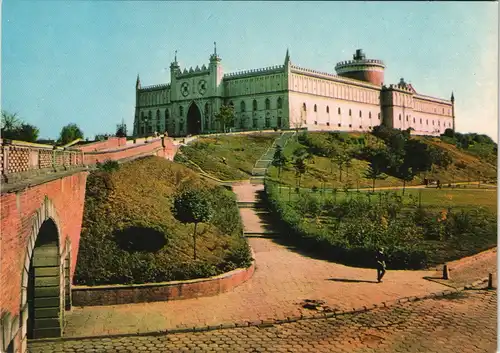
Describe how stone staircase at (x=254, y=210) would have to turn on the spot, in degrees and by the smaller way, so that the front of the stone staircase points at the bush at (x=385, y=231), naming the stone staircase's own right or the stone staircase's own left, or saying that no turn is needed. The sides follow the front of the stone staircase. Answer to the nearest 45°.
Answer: approximately 45° to the stone staircase's own left

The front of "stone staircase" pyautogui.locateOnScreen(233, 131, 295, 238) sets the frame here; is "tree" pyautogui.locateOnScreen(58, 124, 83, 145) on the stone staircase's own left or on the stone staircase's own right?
on the stone staircase's own right

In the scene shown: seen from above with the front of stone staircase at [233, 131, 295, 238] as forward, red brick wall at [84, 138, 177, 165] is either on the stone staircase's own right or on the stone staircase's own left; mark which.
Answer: on the stone staircase's own right

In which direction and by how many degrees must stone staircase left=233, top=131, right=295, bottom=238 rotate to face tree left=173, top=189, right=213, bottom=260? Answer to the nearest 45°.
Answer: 0° — it already faces it

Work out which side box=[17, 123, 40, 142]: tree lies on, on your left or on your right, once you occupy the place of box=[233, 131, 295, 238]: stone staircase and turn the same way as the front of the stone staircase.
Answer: on your right

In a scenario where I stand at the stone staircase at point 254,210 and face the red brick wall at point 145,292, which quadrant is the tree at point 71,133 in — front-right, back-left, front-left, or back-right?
back-right

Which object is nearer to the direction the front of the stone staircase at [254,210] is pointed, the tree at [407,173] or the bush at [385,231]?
the bush

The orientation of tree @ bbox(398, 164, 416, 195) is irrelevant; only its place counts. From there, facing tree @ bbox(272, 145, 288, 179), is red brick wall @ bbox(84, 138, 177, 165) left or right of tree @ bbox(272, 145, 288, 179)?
left

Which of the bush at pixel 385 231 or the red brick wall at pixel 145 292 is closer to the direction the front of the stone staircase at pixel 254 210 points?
the red brick wall

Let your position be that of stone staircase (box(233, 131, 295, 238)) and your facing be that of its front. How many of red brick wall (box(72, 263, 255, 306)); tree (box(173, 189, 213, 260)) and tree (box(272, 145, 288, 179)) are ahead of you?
2

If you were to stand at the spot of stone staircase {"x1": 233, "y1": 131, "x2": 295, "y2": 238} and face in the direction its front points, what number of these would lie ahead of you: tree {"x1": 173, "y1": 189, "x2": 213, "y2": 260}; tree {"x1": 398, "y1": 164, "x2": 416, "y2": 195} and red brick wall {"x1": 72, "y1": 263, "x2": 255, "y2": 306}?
2

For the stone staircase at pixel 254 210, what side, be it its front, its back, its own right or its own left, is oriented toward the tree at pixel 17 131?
right

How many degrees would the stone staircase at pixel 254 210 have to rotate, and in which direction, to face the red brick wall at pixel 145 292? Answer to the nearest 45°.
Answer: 0° — it already faces it

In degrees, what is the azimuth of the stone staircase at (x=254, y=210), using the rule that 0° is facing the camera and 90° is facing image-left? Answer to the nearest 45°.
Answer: approximately 0°
